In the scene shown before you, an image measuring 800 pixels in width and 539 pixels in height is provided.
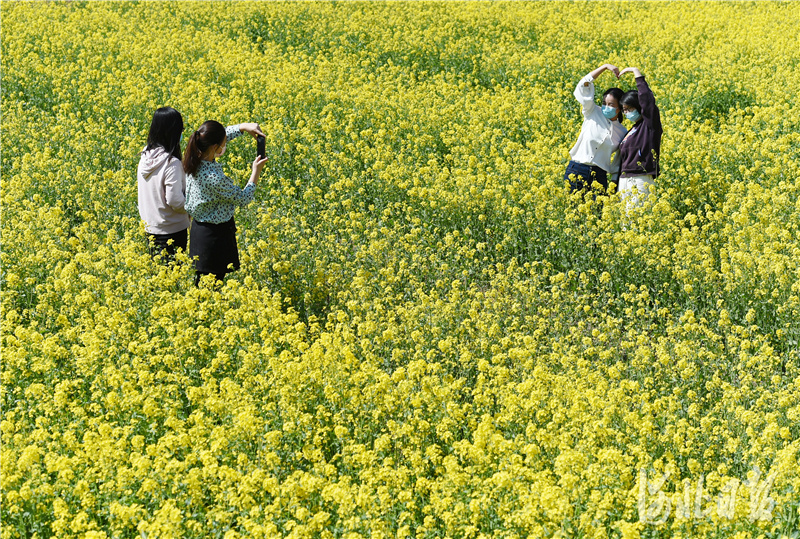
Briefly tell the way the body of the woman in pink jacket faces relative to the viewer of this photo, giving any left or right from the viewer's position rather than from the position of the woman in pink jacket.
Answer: facing away from the viewer and to the right of the viewer

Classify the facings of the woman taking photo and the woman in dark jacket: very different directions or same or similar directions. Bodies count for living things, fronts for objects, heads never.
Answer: very different directions

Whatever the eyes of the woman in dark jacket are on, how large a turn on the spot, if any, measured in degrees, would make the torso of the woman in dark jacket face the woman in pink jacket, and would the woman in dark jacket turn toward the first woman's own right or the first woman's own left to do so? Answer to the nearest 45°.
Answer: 0° — they already face them

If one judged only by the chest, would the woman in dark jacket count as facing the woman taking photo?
yes

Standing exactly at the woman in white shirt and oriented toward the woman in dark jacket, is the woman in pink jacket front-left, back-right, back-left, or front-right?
back-right

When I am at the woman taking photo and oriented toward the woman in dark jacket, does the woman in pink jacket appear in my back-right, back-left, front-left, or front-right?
back-left

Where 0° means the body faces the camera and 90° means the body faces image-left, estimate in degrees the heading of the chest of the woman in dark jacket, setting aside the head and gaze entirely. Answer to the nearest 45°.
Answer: approximately 45°

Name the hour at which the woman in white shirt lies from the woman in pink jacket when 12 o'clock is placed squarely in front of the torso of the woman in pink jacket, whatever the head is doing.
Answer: The woman in white shirt is roughly at 1 o'clock from the woman in pink jacket.

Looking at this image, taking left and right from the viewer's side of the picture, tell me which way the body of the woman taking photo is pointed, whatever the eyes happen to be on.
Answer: facing away from the viewer and to the right of the viewer
